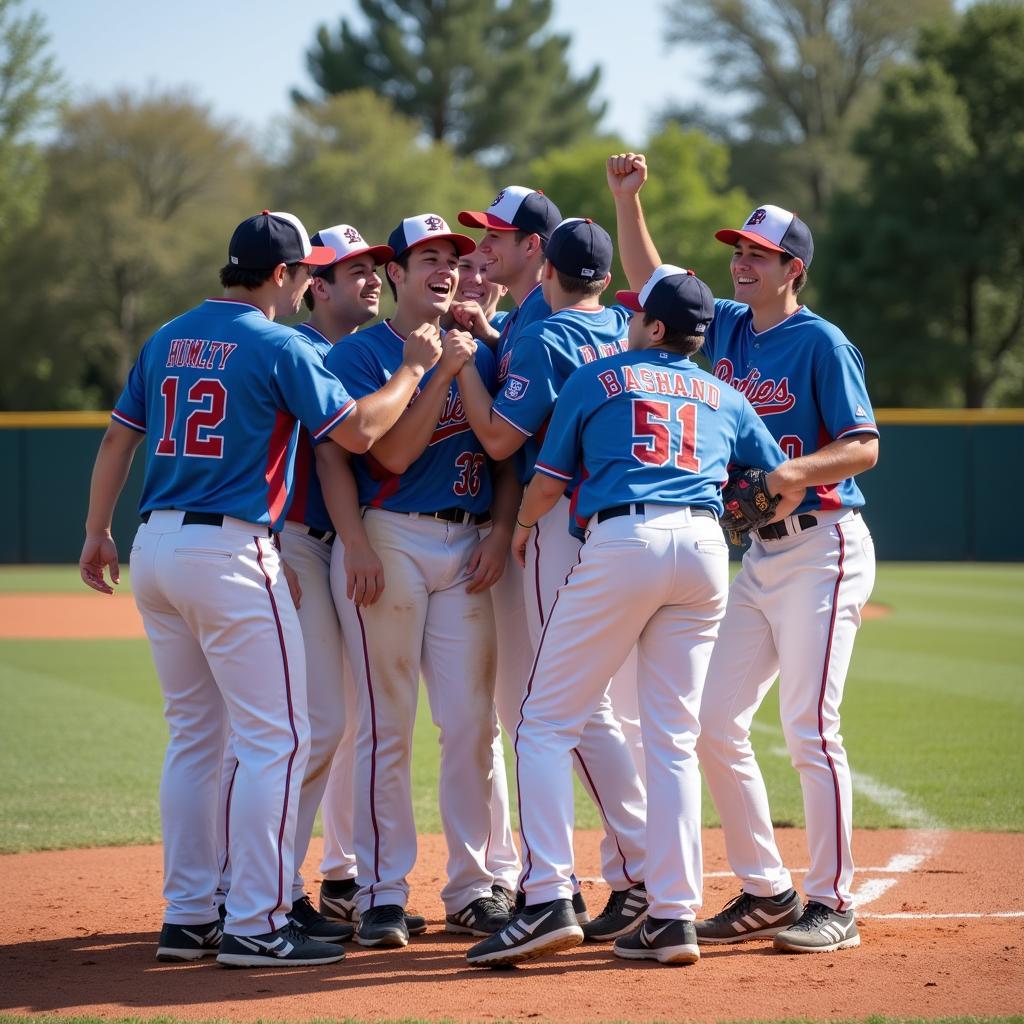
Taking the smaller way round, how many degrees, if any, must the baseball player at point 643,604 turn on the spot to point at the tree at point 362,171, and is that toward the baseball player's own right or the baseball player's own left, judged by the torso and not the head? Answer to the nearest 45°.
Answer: approximately 45° to the baseball player's own right

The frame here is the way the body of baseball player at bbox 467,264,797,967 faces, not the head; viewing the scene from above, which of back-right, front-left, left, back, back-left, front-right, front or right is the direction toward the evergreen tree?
front-right

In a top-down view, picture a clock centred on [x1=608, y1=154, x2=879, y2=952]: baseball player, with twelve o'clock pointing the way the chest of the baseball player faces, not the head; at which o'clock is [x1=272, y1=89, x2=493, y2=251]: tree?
The tree is roughly at 4 o'clock from the baseball player.

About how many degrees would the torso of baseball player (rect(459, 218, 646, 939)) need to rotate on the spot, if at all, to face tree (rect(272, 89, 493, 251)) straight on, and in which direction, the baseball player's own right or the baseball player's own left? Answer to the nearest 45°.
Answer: approximately 45° to the baseball player's own right

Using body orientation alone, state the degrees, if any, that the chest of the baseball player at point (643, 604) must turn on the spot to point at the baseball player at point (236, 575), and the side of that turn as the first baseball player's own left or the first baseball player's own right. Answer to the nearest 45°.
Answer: approximately 45° to the first baseball player's own left

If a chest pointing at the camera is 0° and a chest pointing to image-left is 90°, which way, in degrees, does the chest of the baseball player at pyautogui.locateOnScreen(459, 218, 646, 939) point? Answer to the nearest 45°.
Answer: approximately 135°

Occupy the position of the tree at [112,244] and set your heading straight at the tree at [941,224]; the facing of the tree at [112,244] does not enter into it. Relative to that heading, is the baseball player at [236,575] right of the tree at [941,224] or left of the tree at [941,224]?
right

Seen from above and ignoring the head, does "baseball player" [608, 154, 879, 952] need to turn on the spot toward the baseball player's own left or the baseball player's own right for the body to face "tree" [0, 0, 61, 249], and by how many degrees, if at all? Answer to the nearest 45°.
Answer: approximately 90° to the baseball player's own right
